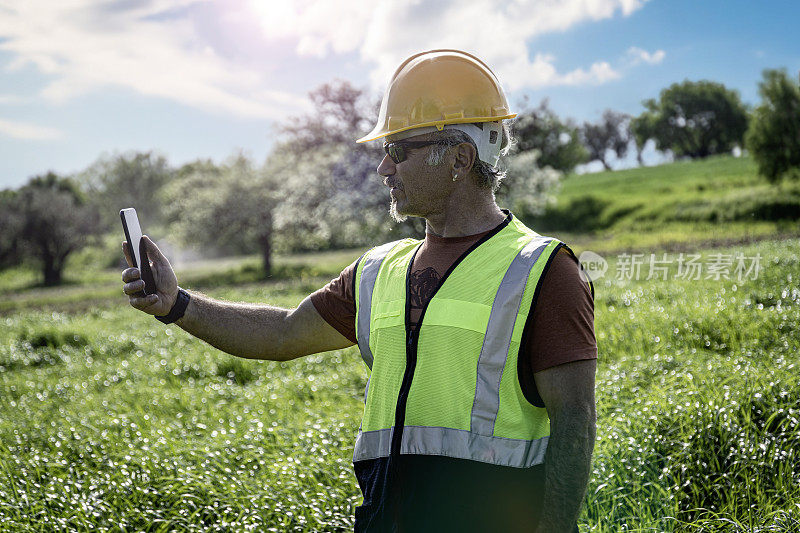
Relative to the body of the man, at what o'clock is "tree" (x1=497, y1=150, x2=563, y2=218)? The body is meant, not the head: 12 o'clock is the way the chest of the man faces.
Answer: The tree is roughly at 5 o'clock from the man.

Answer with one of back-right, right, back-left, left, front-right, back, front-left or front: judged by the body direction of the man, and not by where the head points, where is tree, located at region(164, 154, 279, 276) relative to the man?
back-right

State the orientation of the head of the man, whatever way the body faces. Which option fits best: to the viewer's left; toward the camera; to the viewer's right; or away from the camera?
to the viewer's left

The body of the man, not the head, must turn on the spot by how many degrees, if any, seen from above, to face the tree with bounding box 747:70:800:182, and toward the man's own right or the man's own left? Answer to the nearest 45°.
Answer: approximately 180°

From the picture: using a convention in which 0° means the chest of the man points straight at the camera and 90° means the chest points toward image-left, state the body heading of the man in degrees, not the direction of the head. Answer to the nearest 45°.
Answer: approximately 45°

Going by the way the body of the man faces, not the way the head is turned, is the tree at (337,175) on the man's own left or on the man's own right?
on the man's own right

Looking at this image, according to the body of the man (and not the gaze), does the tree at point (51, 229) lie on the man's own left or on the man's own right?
on the man's own right
